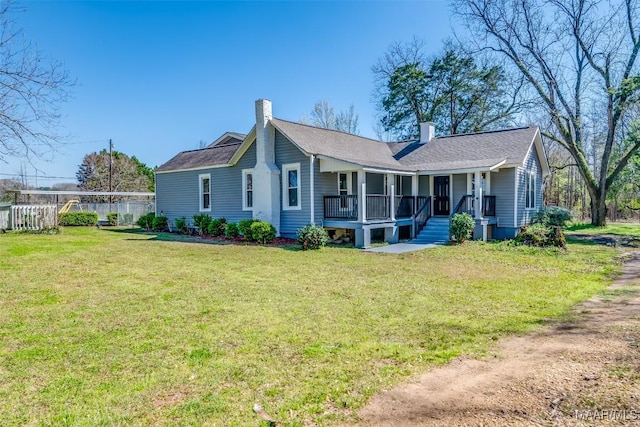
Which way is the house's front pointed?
toward the camera

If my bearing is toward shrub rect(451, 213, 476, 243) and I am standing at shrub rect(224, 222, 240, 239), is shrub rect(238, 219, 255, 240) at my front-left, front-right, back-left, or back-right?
front-right

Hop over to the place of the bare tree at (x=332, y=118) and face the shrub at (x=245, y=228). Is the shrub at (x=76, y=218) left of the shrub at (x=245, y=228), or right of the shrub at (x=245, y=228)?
right

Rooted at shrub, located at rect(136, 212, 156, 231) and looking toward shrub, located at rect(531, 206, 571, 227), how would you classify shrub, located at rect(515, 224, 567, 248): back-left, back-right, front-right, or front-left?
front-right

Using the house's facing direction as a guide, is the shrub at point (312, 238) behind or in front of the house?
in front

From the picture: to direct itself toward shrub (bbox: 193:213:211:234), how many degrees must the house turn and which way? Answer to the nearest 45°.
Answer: approximately 90° to its right

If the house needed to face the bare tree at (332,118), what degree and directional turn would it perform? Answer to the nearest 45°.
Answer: approximately 180°

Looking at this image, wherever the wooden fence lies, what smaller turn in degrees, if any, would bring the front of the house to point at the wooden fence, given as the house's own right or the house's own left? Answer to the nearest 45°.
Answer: approximately 90° to the house's own right

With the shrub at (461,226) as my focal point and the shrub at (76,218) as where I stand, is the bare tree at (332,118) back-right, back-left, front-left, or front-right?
front-left

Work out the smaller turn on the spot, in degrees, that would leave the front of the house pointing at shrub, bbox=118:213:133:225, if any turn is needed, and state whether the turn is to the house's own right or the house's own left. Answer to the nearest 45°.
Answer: approximately 135° to the house's own right
